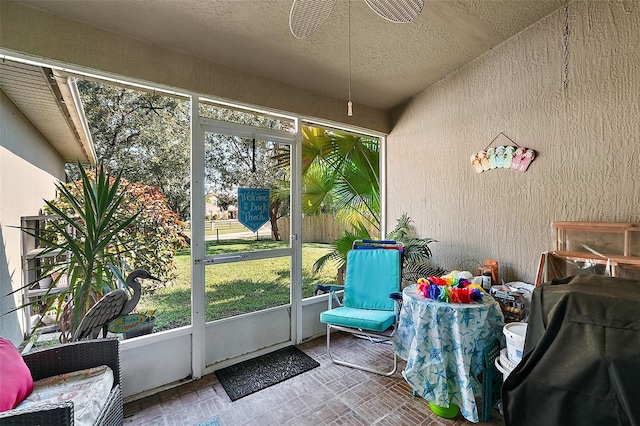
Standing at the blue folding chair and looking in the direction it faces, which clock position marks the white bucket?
The white bucket is roughly at 9 o'clock from the blue folding chair.

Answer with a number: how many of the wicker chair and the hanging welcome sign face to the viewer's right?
1

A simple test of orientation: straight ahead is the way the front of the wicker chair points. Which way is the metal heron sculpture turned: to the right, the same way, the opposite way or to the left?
the same way

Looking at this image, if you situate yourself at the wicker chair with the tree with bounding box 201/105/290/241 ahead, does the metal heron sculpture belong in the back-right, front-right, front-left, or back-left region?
front-left

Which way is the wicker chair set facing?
to the viewer's right

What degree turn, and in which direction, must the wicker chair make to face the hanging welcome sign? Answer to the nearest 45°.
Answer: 0° — it already faces it

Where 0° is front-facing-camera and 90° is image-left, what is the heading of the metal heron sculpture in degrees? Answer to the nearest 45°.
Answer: approximately 270°

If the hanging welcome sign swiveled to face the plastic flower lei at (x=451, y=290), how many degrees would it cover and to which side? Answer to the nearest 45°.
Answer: approximately 45° to its left

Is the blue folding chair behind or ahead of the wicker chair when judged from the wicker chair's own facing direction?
ahead

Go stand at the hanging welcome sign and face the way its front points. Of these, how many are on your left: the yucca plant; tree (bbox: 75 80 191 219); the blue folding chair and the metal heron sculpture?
1

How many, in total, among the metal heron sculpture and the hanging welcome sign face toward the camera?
1

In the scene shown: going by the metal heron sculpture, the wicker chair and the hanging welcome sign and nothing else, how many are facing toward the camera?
1

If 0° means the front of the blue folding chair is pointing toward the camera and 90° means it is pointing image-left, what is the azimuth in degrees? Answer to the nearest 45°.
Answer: approximately 45°

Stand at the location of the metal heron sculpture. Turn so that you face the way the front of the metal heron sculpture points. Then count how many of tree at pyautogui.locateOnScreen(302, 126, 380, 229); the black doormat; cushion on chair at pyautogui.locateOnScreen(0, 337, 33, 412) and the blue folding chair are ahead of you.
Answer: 3

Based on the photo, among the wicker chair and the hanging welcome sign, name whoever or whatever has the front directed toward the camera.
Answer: the hanging welcome sign

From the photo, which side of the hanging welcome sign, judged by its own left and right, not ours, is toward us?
front
